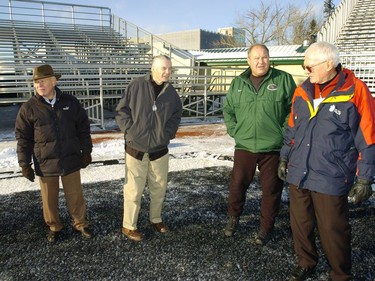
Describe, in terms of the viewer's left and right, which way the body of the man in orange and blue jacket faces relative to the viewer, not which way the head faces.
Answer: facing the viewer and to the left of the viewer

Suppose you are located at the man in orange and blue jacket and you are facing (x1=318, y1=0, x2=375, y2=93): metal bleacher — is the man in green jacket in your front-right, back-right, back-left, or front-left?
front-left

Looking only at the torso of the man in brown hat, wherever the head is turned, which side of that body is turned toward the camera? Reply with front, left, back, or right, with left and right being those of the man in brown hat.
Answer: front

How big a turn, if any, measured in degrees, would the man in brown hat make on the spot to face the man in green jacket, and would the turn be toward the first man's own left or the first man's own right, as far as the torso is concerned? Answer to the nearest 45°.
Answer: approximately 90° to the first man's own left

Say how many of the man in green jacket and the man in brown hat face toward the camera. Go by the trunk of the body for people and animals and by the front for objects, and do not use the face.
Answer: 2

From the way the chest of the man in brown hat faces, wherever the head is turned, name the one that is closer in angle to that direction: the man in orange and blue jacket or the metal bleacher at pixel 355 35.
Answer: the man in orange and blue jacket

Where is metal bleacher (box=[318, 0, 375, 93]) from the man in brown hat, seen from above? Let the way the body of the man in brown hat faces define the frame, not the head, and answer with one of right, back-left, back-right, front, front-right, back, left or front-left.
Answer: back-left

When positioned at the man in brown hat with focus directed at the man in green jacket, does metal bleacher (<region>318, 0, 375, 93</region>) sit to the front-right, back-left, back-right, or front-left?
front-left

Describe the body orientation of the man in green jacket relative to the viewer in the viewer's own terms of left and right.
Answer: facing the viewer

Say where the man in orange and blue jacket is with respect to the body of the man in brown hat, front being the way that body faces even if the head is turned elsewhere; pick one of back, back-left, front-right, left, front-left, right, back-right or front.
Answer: front-left

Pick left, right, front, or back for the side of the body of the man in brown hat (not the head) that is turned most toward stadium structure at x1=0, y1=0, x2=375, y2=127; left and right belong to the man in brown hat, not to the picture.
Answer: back
